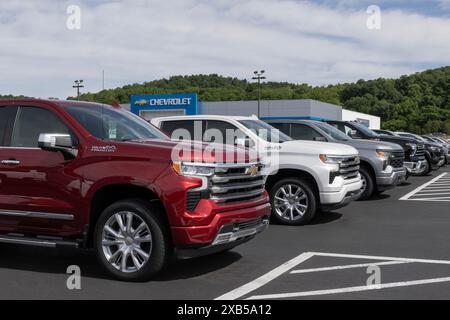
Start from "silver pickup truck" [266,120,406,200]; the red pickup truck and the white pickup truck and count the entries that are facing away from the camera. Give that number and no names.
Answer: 0

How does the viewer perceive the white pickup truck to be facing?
facing the viewer and to the right of the viewer

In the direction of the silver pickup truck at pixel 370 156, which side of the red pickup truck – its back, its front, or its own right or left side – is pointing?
left

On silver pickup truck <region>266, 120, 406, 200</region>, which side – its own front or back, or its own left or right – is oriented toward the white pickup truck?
right

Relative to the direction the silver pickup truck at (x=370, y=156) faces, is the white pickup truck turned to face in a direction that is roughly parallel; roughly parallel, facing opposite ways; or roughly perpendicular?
roughly parallel

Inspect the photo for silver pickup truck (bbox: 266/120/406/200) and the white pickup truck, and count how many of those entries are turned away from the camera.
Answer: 0

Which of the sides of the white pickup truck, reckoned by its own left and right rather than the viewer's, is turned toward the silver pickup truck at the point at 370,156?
left

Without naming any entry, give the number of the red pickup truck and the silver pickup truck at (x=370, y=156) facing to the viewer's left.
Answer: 0

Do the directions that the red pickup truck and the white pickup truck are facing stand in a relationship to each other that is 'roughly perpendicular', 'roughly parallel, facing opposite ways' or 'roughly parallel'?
roughly parallel

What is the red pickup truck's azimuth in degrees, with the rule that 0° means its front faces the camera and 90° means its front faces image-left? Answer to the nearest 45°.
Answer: approximately 315°

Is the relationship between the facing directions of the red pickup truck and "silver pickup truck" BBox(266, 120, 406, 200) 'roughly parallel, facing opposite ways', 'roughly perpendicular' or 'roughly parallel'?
roughly parallel

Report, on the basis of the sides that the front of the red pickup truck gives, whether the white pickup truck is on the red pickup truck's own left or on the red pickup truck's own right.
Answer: on the red pickup truck's own left
